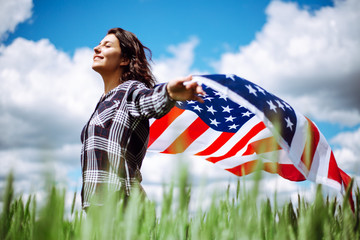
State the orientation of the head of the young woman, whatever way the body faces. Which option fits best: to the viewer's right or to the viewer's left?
to the viewer's left

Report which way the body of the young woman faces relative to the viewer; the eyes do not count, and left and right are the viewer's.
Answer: facing to the left of the viewer
